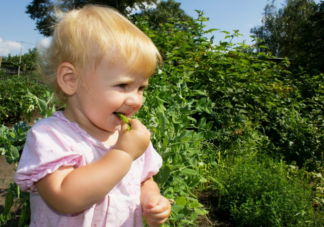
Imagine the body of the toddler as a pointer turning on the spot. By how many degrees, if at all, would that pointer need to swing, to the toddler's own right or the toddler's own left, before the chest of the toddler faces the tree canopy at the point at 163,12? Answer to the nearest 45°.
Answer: approximately 135° to the toddler's own left

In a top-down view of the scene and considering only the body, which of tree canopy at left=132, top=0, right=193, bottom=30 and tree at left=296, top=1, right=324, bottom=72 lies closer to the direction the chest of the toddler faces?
the tree

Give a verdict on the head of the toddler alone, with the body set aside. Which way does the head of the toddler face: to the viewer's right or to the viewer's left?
to the viewer's right

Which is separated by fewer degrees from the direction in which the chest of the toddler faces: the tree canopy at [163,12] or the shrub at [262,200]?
the shrub

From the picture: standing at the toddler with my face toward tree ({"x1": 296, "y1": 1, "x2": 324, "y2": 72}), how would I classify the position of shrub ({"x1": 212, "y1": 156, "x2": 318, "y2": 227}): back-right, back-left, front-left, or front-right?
front-right

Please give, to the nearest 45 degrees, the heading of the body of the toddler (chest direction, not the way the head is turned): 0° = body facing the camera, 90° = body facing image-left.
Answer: approximately 315°

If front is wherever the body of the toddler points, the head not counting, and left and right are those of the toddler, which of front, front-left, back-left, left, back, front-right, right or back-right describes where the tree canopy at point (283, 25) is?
left

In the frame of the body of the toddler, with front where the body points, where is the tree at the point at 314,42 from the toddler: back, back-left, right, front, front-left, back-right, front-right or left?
left
